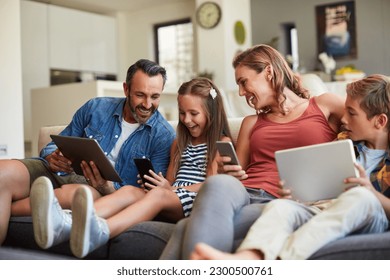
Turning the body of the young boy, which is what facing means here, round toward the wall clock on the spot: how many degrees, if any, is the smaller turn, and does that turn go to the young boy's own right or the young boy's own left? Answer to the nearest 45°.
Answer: approximately 135° to the young boy's own right

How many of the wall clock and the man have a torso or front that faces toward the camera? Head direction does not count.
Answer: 2

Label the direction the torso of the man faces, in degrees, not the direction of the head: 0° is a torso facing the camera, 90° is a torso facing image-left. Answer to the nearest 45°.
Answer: approximately 0°

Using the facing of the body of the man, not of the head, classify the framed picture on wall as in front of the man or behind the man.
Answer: behind

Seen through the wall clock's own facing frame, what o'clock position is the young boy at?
The young boy is roughly at 12 o'clock from the wall clock.

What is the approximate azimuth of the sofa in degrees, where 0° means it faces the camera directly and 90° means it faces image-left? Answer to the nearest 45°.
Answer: approximately 0°

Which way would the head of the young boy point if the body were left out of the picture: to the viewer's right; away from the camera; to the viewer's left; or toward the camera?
to the viewer's left
